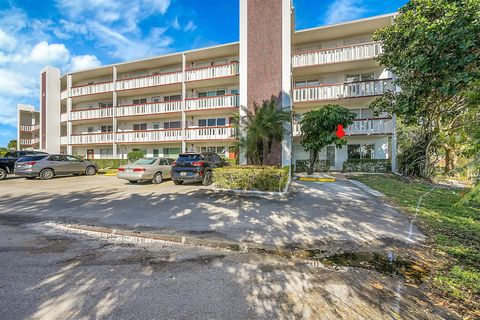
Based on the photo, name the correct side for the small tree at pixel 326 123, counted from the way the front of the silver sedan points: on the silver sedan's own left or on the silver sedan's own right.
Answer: on the silver sedan's own right

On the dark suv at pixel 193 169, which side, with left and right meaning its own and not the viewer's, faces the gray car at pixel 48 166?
left

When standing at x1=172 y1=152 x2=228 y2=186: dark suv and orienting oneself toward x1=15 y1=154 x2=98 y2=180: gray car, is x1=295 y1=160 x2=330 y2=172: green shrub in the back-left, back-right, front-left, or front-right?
back-right

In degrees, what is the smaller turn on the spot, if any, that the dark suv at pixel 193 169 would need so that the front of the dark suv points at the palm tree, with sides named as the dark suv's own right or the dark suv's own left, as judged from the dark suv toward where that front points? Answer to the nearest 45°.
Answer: approximately 45° to the dark suv's own right

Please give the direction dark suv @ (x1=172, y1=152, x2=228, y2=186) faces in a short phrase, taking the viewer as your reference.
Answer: facing away from the viewer and to the right of the viewer

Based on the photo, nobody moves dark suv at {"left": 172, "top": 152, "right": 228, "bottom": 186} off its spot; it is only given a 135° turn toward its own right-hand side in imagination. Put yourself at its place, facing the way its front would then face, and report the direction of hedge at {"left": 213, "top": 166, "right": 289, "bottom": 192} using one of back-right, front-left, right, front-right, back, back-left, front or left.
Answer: front-left

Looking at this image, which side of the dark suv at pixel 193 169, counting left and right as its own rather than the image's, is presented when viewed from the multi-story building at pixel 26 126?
left

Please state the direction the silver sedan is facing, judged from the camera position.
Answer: facing away from the viewer and to the right of the viewer

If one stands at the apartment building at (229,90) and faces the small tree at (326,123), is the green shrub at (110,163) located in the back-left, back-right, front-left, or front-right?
back-right

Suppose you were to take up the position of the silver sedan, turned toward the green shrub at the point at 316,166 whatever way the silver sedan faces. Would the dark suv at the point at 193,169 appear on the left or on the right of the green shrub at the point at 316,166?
right

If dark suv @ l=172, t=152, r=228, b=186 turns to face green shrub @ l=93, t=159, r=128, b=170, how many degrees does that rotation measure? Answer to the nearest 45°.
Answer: approximately 90° to its left

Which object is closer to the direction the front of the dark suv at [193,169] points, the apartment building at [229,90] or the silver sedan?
the apartment building

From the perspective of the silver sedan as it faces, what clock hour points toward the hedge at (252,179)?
The hedge is roughly at 3 o'clock from the silver sedan.
